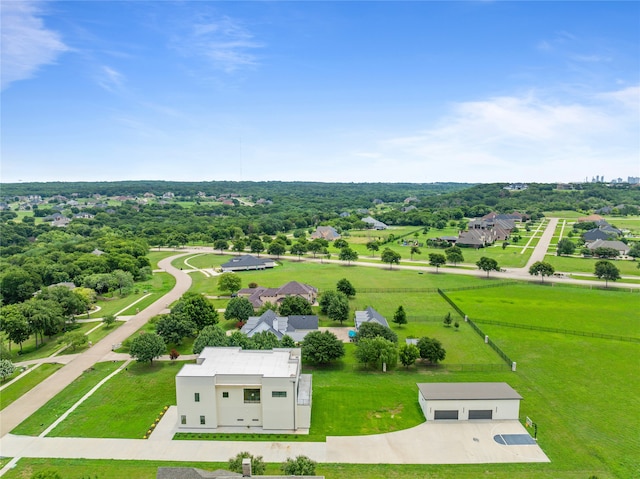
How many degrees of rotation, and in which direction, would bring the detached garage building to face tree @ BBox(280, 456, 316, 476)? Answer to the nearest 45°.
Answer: approximately 45° to its right

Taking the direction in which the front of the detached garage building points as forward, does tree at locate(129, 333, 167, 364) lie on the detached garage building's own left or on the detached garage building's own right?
on the detached garage building's own right

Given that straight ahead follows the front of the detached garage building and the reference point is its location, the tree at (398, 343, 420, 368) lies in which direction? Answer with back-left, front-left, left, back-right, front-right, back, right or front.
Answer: back-right

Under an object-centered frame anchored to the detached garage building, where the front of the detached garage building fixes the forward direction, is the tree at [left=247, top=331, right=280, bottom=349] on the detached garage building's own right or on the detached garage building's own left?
on the detached garage building's own right

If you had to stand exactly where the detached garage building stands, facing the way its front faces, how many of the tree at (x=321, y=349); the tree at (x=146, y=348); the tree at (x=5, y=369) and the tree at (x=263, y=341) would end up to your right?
4

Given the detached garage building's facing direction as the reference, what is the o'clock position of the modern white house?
The modern white house is roughly at 2 o'clock from the detached garage building.

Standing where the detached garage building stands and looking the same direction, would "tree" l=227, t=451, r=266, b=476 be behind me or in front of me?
in front

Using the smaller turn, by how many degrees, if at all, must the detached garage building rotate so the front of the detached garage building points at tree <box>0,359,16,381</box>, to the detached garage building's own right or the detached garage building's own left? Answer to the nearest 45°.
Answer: approximately 90° to the detached garage building's own right

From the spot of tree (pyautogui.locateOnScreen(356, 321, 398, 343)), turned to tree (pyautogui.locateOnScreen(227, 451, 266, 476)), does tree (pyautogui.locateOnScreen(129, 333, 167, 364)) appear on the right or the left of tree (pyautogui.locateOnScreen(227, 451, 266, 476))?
right

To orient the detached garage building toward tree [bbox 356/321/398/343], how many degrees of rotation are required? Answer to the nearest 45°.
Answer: approximately 135° to its right

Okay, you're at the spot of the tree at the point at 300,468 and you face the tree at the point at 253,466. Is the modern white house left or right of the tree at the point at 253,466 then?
right

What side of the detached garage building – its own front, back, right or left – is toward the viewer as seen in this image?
front

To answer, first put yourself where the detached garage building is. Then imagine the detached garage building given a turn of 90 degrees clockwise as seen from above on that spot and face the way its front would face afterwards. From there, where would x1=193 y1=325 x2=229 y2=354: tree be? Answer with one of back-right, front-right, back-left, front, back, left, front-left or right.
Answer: front
